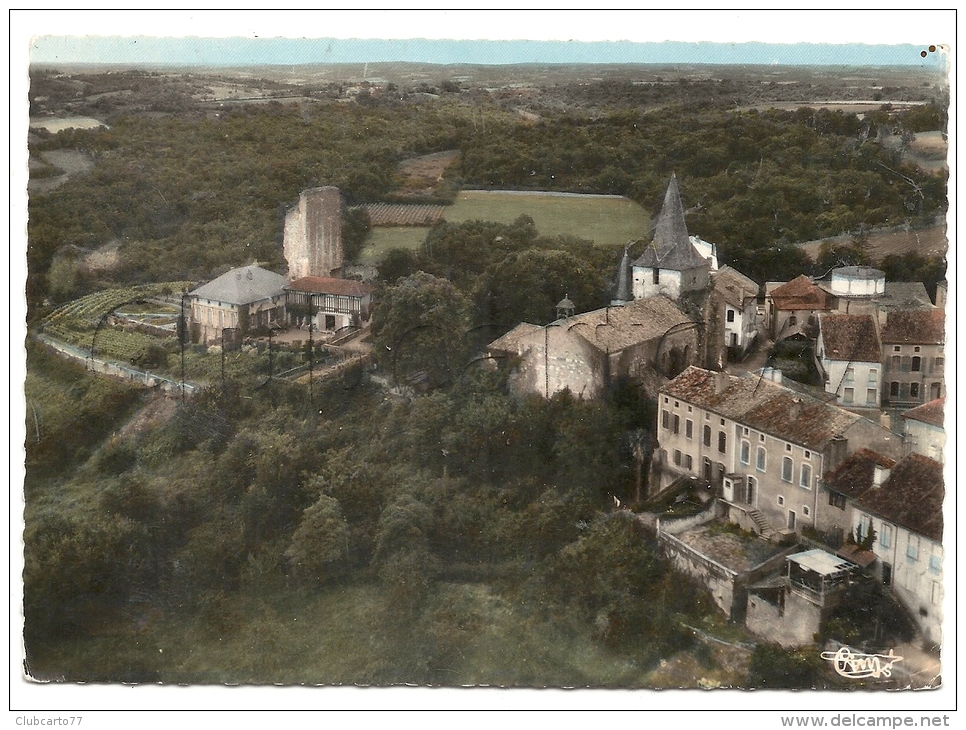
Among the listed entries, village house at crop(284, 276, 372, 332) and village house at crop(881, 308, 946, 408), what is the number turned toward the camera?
2

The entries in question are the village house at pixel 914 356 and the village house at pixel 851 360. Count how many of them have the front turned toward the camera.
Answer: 2

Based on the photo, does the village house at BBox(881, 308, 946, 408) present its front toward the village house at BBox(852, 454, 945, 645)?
yes

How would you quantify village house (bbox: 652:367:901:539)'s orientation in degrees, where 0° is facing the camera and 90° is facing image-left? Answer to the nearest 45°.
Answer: approximately 45°

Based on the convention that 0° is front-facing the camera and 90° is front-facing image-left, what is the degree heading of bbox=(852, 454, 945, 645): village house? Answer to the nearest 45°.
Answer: approximately 45°
